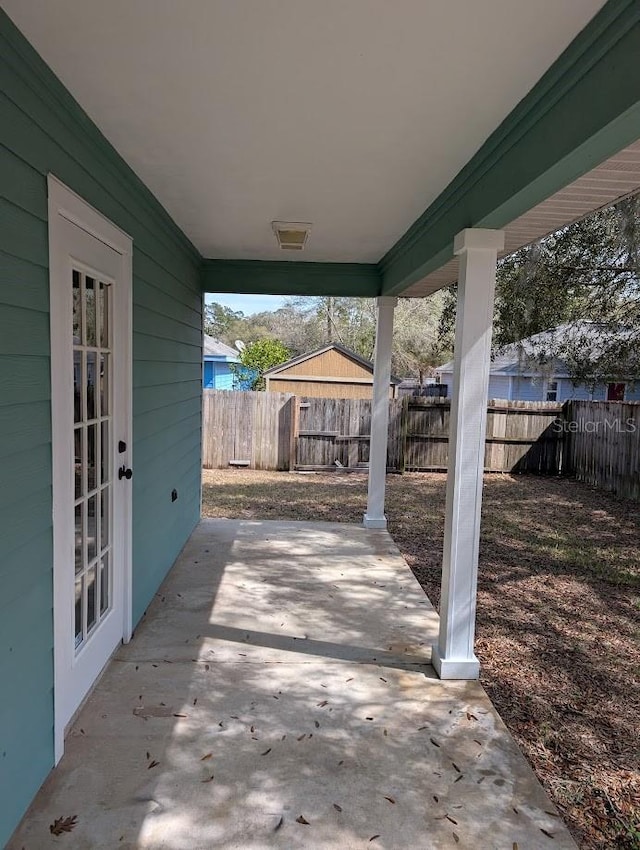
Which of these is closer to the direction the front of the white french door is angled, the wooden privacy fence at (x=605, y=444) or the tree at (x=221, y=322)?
the wooden privacy fence

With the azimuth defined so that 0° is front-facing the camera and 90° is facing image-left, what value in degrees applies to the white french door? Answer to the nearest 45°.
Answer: approximately 270°

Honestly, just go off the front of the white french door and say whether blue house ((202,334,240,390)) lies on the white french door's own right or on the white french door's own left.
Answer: on the white french door's own left

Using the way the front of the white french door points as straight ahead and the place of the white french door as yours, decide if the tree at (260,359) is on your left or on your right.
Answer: on your left

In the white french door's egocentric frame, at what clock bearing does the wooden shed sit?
The wooden shed is roughly at 10 o'clock from the white french door.

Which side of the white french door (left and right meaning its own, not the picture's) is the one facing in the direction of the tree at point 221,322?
left

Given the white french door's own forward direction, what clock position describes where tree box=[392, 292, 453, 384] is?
The tree is roughly at 10 o'clock from the white french door.

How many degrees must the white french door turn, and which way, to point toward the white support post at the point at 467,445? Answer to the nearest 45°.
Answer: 0° — it already faces it

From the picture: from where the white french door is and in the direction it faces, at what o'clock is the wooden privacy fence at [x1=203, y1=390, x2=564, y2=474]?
The wooden privacy fence is roughly at 10 o'clock from the white french door.

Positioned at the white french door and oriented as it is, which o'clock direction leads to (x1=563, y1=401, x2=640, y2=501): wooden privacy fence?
The wooden privacy fence is roughly at 11 o'clock from the white french door.
